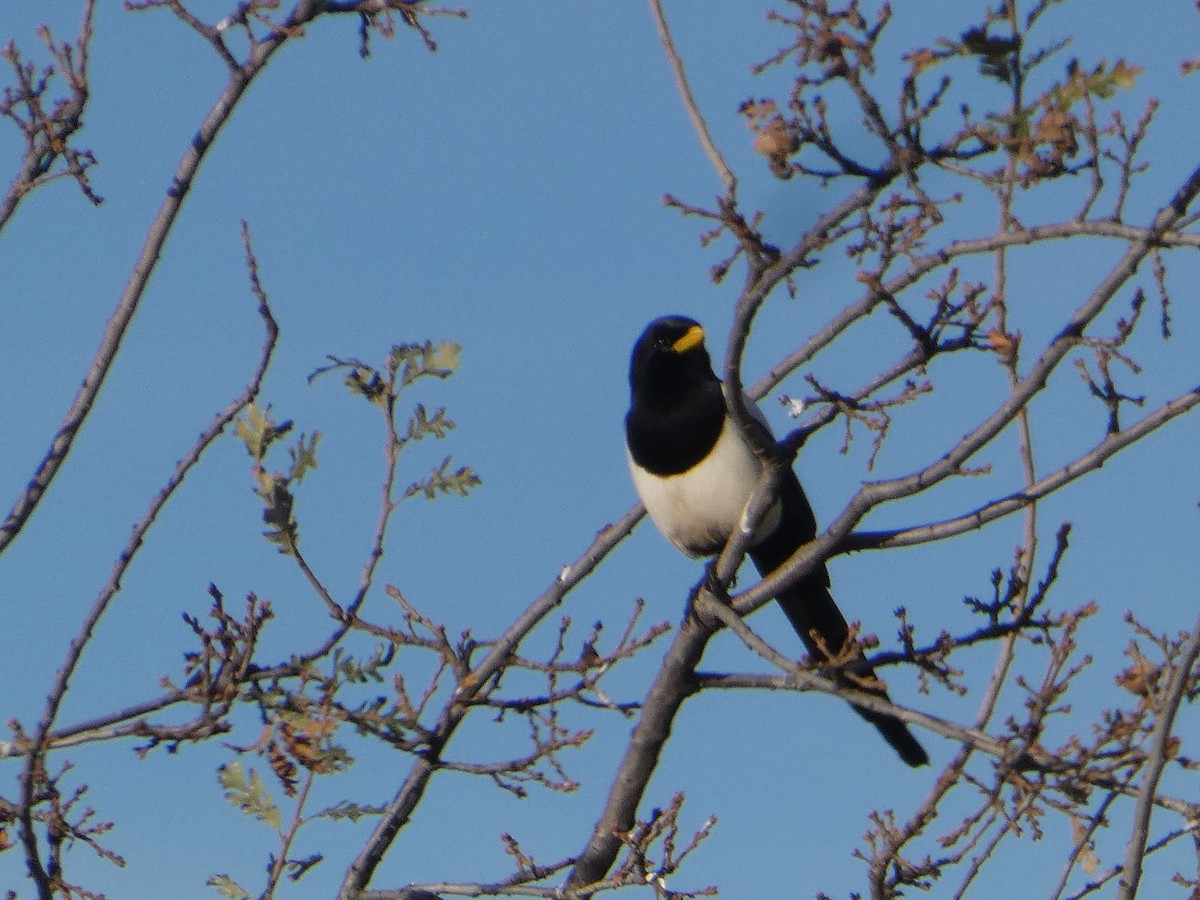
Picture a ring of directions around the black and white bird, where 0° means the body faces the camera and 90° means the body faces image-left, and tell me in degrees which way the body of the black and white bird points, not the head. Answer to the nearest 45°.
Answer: approximately 45°
